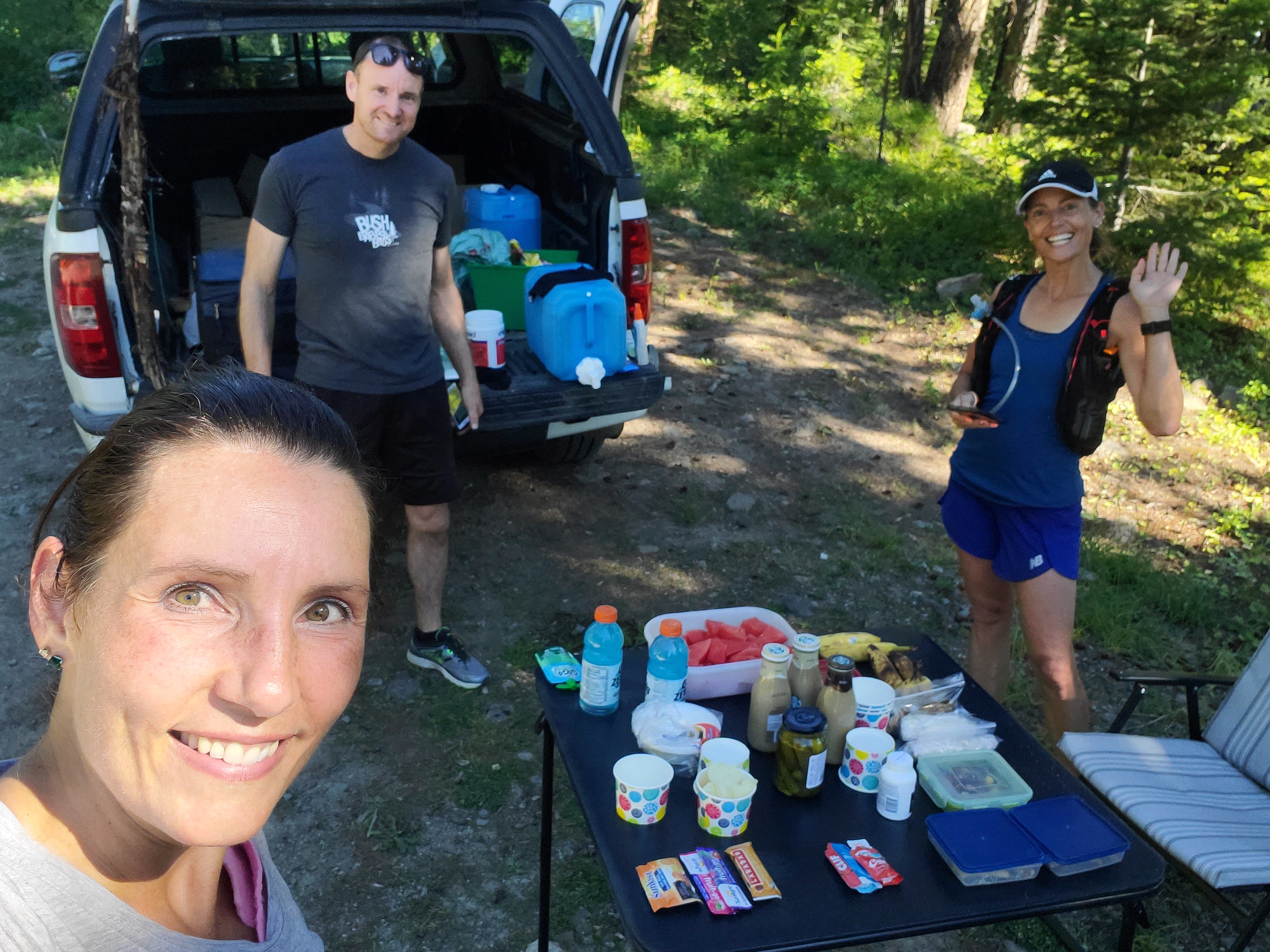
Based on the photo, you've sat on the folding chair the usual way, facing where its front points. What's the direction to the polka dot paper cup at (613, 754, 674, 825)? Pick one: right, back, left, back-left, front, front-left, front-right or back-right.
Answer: front

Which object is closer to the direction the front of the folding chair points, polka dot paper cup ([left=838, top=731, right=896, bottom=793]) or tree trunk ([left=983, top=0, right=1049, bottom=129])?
the polka dot paper cup

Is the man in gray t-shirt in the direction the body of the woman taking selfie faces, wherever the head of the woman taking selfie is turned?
no

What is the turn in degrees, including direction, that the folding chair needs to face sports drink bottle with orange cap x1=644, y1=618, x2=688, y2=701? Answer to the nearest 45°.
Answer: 0° — it already faces it

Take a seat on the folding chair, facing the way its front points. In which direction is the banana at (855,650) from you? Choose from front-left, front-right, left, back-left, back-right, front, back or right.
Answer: front

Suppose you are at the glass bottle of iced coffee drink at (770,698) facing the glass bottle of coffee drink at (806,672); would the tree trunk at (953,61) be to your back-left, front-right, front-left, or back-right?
front-left

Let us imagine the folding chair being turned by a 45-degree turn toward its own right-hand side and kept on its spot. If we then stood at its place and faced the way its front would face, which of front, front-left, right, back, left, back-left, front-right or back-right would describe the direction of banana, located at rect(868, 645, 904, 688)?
front-left

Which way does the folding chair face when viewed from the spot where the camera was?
facing the viewer and to the left of the viewer

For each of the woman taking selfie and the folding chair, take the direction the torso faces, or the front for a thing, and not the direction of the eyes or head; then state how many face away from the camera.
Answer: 0

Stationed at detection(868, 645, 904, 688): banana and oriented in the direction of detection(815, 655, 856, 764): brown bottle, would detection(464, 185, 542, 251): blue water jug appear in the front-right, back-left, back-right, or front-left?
back-right

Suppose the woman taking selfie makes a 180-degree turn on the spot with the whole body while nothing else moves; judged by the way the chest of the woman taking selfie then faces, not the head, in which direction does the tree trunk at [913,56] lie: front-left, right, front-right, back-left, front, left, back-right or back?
right

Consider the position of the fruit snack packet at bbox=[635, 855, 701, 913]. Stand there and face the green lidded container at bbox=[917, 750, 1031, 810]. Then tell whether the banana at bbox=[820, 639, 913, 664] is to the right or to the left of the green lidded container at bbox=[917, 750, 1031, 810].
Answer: left

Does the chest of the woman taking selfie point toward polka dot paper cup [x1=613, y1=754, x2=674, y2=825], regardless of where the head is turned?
no

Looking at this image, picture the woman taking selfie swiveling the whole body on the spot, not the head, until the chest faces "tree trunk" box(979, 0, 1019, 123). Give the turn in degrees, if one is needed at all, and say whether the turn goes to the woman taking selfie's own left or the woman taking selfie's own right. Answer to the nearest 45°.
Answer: approximately 90° to the woman taking selfie's own left

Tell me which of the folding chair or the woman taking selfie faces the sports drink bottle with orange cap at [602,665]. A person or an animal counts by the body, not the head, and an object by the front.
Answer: the folding chair

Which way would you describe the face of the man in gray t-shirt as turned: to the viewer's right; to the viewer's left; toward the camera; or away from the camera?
toward the camera

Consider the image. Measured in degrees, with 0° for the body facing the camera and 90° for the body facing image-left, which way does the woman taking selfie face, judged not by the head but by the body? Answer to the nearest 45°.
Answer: approximately 315°

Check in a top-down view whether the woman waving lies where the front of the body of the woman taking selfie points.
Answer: no

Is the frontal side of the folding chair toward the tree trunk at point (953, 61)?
no

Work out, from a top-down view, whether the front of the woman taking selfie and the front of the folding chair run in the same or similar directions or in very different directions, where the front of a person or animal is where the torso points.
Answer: very different directions
